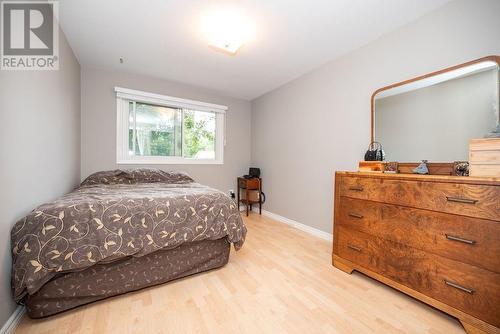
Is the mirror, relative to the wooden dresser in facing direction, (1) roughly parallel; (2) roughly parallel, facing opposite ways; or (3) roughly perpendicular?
roughly parallel

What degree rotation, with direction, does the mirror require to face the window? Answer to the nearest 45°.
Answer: approximately 45° to its right

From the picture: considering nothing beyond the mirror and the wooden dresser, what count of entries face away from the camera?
0

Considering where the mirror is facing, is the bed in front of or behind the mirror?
in front

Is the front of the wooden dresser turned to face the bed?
yes

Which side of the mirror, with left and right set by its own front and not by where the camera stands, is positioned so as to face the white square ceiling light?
front

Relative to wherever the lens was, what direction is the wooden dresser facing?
facing the viewer and to the left of the viewer

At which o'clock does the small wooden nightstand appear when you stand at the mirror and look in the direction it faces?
The small wooden nightstand is roughly at 2 o'clock from the mirror.

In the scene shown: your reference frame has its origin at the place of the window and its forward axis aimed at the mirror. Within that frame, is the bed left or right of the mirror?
right

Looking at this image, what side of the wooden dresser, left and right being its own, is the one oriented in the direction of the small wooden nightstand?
right
